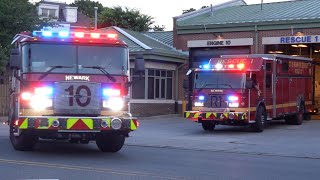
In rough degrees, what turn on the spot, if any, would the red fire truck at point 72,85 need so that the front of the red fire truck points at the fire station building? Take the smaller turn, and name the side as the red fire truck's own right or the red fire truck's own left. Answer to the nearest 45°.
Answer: approximately 135° to the red fire truck's own left

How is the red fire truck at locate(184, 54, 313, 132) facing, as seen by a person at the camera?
facing the viewer and to the left of the viewer

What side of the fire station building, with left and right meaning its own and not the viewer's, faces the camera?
front

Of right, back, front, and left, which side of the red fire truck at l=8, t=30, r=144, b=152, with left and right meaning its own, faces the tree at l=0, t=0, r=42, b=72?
back

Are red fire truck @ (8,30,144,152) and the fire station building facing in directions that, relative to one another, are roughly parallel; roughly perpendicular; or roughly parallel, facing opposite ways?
roughly parallel

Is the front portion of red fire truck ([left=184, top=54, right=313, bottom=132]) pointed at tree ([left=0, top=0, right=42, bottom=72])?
no

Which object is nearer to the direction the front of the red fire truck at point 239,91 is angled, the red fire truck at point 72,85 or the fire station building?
the red fire truck

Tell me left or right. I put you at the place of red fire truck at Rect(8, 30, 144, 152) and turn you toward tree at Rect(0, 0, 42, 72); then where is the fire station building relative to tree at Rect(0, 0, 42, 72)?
right

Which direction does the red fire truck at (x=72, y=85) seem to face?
toward the camera

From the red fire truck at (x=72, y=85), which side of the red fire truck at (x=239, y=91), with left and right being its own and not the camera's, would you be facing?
front

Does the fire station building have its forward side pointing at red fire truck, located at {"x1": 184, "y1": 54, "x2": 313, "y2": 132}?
yes

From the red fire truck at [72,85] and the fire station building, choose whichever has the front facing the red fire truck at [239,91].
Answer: the fire station building

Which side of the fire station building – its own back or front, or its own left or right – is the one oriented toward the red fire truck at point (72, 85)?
front

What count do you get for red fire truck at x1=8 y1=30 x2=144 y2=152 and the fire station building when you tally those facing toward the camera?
2

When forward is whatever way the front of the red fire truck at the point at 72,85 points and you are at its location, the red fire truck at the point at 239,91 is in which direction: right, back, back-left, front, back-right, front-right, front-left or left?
back-left

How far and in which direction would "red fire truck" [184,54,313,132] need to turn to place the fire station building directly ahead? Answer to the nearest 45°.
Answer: approximately 135° to its right

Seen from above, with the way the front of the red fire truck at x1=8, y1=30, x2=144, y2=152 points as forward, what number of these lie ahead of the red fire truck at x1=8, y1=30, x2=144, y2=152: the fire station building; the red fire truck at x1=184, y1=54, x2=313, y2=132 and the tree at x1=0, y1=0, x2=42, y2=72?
0
